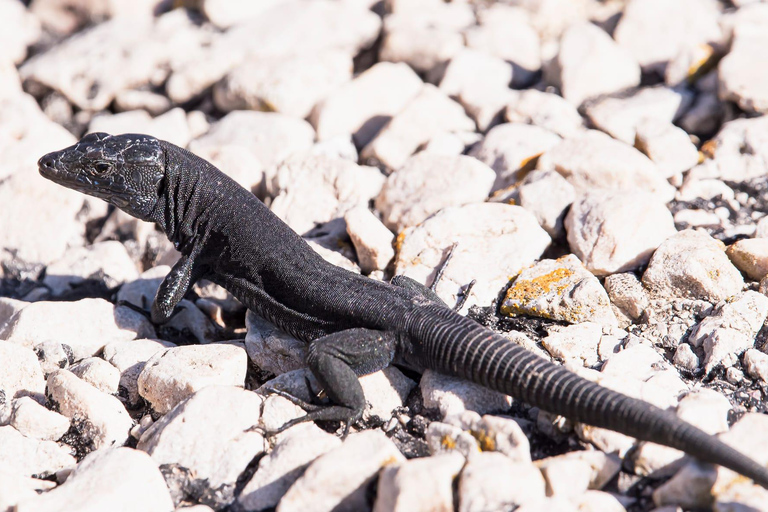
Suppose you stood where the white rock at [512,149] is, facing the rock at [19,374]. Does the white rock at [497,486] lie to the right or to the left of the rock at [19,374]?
left

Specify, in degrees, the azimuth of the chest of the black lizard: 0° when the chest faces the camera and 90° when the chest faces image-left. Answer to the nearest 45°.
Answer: approximately 90°

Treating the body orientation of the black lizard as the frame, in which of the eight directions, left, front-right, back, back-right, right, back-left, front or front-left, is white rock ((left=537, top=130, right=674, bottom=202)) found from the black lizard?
back-right

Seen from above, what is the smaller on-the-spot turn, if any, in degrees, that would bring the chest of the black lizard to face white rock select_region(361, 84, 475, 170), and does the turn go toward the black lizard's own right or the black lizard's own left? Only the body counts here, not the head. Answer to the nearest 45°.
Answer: approximately 90° to the black lizard's own right

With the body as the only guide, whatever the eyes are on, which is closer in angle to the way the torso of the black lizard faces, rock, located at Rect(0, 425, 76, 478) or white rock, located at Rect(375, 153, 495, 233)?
the rock

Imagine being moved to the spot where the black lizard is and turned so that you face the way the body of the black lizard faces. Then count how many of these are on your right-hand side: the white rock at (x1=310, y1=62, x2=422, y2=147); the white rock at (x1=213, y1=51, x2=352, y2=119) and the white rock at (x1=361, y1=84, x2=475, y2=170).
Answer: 3

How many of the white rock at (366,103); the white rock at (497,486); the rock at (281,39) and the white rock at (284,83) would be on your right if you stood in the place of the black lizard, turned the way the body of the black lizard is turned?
3

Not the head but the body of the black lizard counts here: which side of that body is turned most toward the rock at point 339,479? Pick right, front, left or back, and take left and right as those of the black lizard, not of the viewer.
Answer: left
